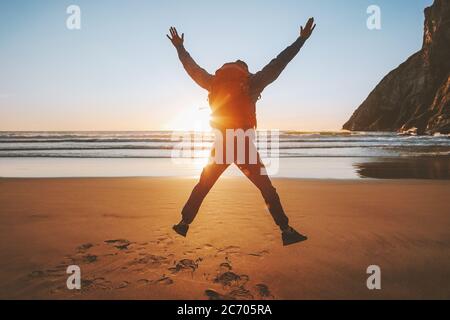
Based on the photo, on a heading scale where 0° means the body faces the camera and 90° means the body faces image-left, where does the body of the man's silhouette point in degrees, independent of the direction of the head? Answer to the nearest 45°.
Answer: approximately 180°
